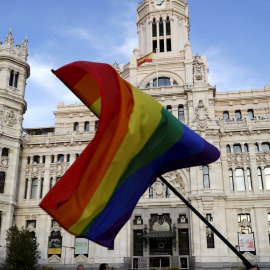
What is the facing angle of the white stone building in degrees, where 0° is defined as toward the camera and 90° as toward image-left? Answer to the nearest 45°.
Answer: approximately 0°

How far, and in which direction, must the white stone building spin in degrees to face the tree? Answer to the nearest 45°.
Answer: approximately 90° to its right
